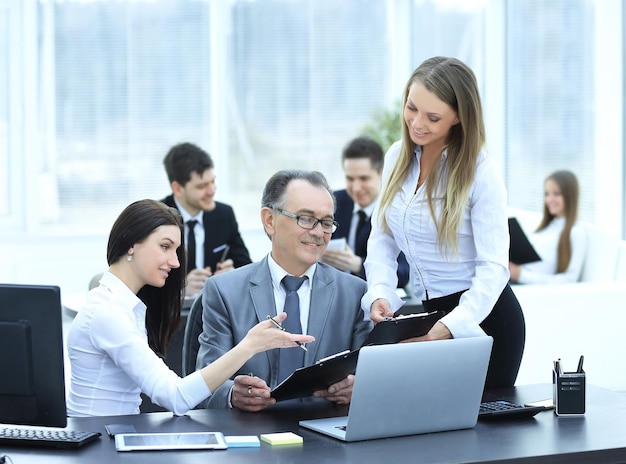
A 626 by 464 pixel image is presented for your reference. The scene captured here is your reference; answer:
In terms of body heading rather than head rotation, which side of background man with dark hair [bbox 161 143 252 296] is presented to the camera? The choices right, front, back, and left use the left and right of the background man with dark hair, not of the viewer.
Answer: front

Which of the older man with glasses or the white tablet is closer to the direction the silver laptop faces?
the older man with glasses

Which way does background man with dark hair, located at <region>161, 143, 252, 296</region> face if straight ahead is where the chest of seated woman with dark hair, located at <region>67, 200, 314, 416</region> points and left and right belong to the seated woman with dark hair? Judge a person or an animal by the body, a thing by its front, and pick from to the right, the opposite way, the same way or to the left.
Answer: to the right

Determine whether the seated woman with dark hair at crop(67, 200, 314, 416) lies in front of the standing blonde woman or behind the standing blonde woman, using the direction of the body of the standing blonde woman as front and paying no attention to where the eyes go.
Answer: in front

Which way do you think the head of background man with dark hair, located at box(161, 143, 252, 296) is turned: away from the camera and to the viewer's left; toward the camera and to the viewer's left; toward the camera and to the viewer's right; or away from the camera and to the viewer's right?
toward the camera and to the viewer's right

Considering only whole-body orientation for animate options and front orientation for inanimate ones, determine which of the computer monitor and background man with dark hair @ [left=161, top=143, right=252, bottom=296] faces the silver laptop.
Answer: the background man with dark hair

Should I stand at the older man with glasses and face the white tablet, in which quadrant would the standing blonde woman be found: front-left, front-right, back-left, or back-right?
back-left

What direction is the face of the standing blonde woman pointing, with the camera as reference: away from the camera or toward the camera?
toward the camera

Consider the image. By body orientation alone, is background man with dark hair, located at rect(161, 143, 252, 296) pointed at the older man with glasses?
yes

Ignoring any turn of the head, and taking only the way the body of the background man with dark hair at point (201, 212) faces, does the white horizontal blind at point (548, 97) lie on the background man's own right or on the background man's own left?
on the background man's own left

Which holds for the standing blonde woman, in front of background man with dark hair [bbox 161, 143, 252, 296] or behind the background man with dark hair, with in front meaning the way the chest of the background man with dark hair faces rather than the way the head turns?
in front

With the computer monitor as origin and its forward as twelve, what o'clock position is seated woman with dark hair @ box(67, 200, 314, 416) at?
The seated woman with dark hair is roughly at 1 o'clock from the computer monitor.

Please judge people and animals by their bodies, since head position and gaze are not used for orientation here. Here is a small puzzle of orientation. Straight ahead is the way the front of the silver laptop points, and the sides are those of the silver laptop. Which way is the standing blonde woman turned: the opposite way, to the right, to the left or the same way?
to the left

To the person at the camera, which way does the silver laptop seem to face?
facing away from the viewer and to the left of the viewer

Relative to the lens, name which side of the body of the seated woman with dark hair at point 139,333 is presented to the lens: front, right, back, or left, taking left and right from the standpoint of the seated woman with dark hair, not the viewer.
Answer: right

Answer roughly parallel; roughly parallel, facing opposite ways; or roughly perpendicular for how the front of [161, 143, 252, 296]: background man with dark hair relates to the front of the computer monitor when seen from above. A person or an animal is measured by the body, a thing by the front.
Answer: roughly parallel, facing opposite ways
